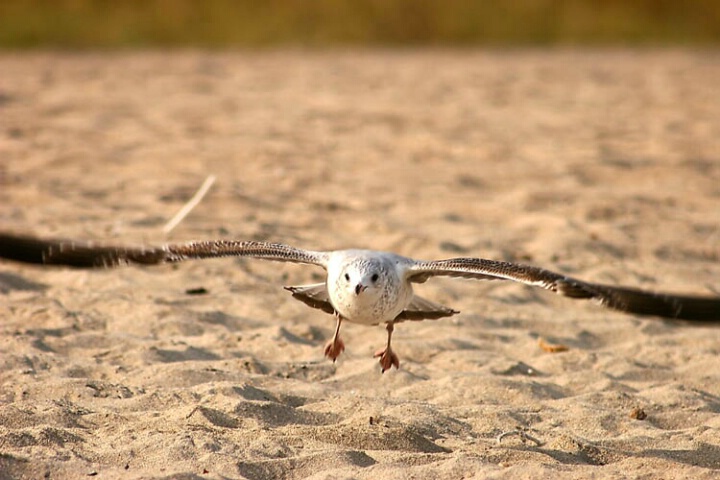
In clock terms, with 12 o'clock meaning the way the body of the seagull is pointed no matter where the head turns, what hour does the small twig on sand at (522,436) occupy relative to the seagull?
The small twig on sand is roughly at 10 o'clock from the seagull.

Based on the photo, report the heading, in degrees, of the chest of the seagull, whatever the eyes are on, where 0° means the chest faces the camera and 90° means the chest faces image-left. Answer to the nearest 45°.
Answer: approximately 0°
